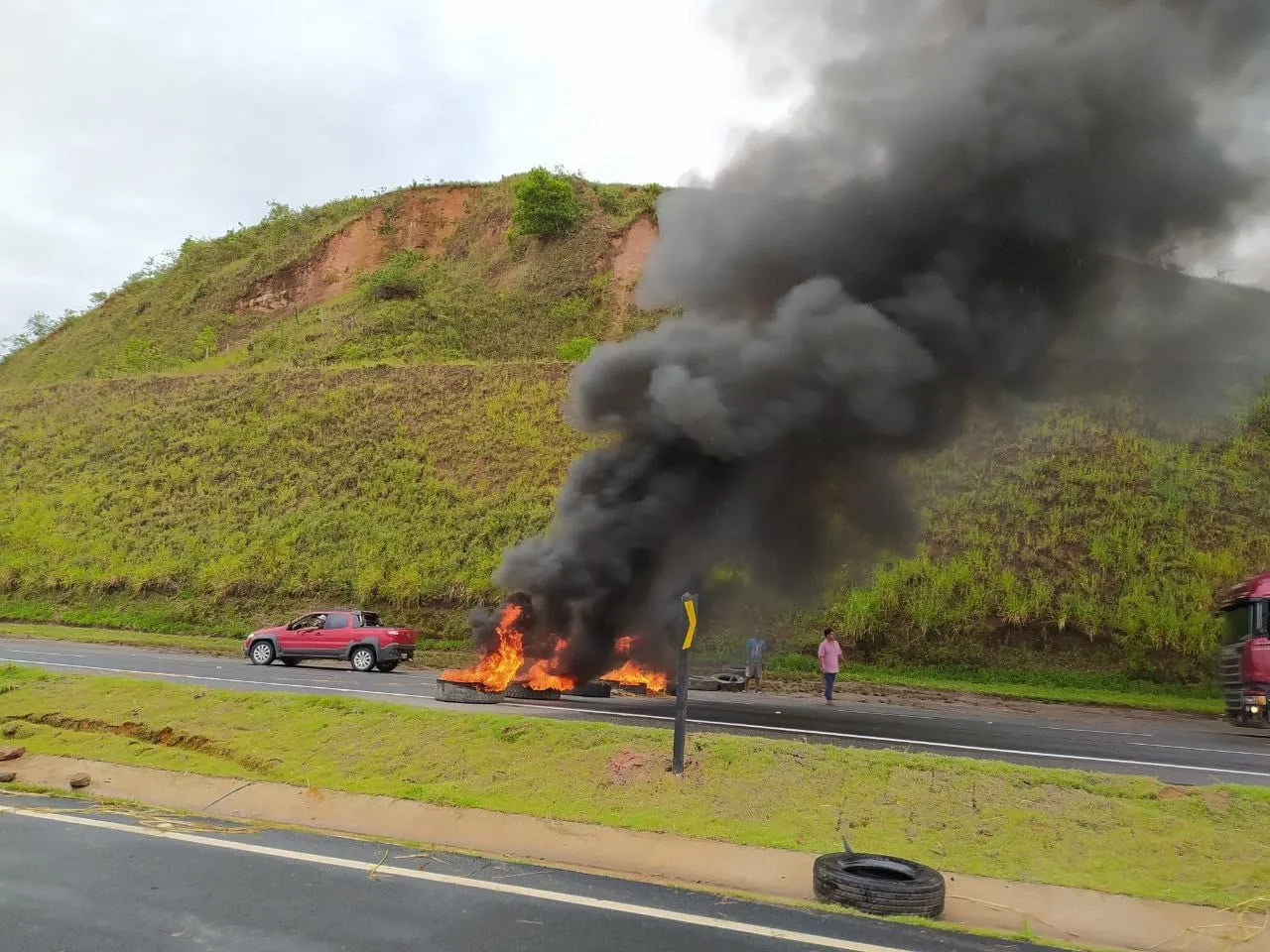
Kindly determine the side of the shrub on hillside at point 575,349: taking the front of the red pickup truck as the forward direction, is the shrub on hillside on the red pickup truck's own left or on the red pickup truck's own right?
on the red pickup truck's own right

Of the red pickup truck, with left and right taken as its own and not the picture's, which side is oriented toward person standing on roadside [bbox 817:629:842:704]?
back

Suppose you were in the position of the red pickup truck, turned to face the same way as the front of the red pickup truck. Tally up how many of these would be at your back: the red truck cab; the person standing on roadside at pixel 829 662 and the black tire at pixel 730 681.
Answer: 3

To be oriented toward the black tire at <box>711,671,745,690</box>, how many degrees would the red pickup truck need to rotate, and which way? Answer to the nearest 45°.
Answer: approximately 180°

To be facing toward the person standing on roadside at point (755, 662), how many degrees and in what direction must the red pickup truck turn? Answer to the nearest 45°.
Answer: approximately 180°

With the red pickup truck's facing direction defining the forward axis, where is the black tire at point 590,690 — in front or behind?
behind

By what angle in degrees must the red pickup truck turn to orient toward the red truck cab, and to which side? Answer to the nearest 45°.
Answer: approximately 180°

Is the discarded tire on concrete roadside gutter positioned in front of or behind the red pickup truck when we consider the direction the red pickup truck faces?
behind

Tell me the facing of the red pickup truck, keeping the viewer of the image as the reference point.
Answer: facing away from the viewer and to the left of the viewer
